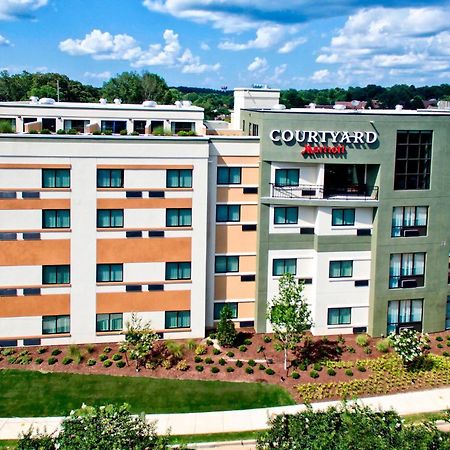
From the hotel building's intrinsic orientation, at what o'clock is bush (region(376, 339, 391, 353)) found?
The bush is roughly at 9 o'clock from the hotel building.

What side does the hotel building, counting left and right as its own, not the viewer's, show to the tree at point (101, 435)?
front

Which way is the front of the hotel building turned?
toward the camera

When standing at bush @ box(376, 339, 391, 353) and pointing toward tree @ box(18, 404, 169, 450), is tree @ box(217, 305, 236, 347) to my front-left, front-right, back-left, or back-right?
front-right
